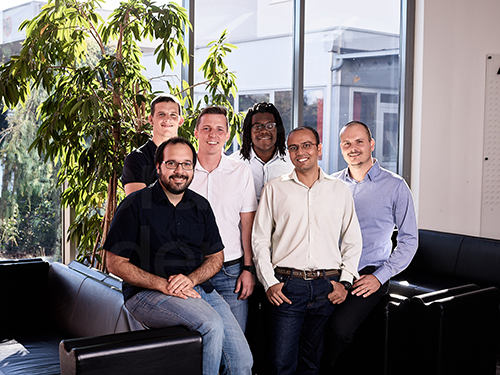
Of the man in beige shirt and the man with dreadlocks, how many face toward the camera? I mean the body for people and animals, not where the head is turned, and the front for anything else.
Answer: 2

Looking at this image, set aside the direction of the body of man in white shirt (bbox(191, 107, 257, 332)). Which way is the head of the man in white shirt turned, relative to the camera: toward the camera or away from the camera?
toward the camera

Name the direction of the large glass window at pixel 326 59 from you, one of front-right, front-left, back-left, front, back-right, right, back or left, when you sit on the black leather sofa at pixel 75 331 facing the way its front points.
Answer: back

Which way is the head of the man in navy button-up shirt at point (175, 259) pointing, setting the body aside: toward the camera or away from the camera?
toward the camera

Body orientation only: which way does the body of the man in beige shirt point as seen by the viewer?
toward the camera

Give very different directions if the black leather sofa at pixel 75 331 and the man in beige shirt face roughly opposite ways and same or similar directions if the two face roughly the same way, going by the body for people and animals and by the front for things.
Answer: same or similar directions

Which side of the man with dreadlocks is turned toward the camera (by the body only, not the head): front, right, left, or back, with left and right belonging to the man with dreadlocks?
front

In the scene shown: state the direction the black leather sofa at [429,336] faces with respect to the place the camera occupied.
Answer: facing the viewer and to the left of the viewer

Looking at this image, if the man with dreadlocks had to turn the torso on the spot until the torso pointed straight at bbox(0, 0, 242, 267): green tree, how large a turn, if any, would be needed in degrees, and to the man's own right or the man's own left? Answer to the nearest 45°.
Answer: approximately 90° to the man's own right

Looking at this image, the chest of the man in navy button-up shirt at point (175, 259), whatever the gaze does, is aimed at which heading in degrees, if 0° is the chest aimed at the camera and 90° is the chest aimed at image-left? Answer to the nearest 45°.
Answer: approximately 315°

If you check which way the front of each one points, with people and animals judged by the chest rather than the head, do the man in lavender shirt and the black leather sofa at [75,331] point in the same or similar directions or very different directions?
same or similar directions
